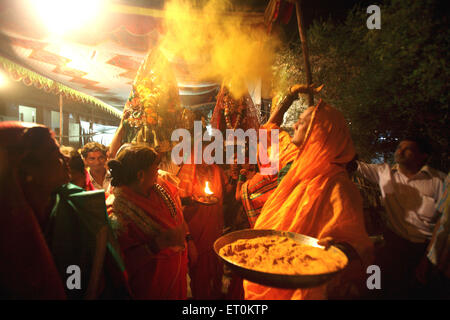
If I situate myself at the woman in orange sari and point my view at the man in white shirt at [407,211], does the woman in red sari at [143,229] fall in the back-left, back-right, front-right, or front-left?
back-left

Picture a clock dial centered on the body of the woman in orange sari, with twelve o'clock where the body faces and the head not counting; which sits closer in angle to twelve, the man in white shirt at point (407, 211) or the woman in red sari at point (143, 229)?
the woman in red sari

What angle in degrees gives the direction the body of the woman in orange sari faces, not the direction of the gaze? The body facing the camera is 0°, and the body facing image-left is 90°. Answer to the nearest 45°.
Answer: approximately 90°

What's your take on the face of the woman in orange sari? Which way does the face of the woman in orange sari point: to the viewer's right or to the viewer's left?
to the viewer's left

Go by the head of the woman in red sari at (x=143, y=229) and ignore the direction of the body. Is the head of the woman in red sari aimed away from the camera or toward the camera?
away from the camera
